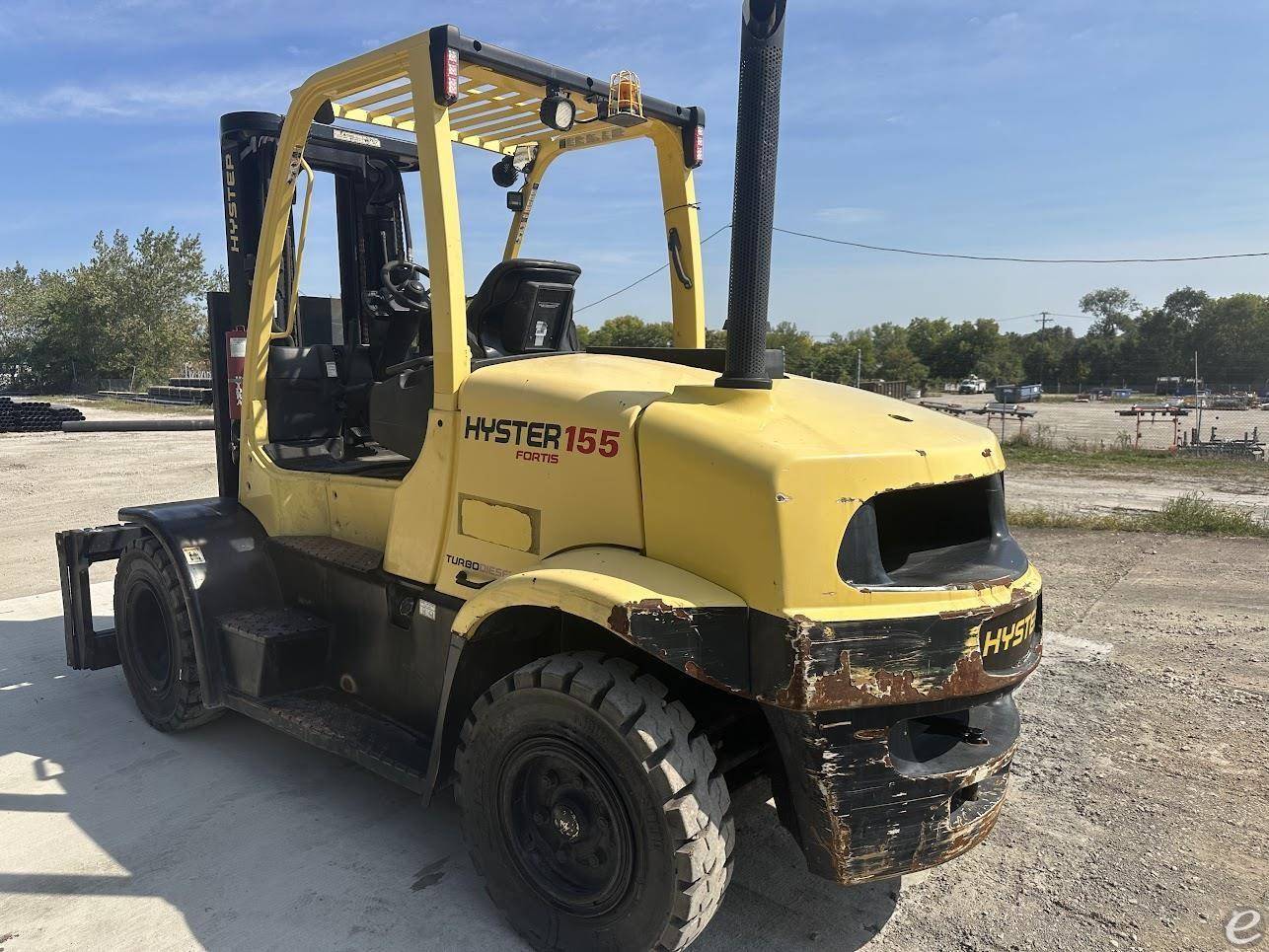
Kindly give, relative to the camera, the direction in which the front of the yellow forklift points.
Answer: facing away from the viewer and to the left of the viewer

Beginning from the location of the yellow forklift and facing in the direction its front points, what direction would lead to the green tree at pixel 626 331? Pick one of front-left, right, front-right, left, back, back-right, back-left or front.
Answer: front-right

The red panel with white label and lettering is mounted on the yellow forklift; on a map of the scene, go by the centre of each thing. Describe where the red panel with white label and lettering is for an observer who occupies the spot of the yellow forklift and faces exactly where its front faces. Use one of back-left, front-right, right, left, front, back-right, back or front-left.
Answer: front
